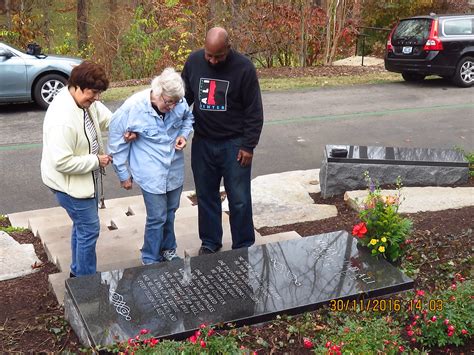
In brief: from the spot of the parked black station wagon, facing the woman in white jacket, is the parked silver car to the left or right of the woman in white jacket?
right

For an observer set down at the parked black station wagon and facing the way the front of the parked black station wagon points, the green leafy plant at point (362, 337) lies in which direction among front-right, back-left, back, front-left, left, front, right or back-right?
back-right

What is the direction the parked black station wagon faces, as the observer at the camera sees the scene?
facing away from the viewer and to the right of the viewer

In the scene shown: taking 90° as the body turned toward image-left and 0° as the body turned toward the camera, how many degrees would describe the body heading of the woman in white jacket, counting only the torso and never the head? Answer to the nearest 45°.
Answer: approximately 315°

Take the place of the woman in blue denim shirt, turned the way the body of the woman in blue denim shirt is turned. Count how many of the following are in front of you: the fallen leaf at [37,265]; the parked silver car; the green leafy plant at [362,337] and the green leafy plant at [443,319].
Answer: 2

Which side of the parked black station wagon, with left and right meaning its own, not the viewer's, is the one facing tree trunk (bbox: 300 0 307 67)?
left

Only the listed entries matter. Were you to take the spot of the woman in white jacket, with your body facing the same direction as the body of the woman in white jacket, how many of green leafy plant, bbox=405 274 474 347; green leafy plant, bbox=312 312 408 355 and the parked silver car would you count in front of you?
2
